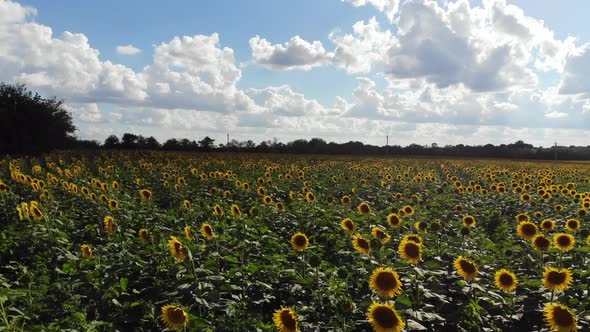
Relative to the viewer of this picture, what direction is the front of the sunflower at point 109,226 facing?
facing the viewer and to the right of the viewer

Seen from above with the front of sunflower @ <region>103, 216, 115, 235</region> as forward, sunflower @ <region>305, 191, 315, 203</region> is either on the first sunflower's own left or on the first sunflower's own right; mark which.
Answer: on the first sunflower's own left
